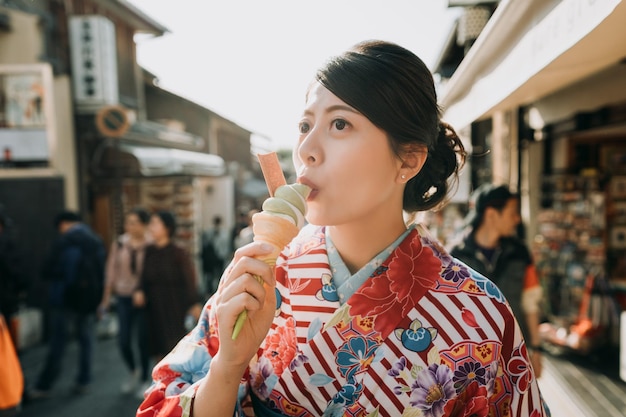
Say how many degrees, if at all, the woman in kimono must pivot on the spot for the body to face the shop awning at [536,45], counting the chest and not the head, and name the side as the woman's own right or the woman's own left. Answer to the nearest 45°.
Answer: approximately 180°

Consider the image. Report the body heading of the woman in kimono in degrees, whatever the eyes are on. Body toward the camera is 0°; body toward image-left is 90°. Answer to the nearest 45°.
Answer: approximately 45°

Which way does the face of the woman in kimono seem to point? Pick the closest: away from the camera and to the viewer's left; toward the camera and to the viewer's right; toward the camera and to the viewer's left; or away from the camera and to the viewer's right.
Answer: toward the camera and to the viewer's left

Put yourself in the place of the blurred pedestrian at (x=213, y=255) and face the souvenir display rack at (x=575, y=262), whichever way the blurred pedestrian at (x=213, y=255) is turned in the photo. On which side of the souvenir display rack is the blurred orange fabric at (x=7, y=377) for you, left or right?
right

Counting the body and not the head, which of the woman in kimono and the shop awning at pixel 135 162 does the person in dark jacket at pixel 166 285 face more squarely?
the woman in kimono

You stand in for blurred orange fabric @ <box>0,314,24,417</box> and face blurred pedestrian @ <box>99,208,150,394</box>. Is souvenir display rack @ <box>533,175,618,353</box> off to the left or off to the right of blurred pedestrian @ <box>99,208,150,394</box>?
right

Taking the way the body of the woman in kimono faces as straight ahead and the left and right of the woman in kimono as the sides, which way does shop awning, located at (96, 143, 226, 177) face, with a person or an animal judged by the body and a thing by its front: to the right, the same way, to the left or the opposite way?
to the left

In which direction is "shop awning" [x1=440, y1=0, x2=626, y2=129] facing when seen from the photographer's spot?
facing to the left of the viewer

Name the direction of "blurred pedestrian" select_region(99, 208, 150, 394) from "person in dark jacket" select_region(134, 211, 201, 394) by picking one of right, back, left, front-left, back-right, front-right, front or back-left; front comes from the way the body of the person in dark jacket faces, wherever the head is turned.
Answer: right

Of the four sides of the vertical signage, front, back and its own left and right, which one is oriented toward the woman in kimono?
front

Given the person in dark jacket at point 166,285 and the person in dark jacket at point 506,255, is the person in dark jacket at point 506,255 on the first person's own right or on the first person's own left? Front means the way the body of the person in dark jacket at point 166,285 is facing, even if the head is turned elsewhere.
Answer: on the first person's own left

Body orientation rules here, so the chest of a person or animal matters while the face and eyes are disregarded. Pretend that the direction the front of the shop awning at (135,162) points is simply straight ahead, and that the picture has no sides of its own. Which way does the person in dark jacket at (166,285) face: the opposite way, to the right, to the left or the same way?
to the right

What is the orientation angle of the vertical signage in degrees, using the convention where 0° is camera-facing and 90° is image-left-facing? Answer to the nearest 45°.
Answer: approximately 0°
